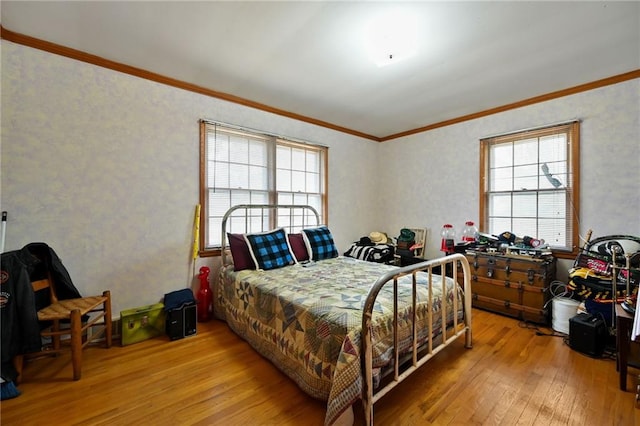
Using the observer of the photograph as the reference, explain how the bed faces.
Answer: facing the viewer and to the right of the viewer

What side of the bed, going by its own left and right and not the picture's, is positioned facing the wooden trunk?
left

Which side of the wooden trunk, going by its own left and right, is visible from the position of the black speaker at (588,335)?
left

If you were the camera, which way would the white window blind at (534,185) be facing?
facing the viewer and to the left of the viewer

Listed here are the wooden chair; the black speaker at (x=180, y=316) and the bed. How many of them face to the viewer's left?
0

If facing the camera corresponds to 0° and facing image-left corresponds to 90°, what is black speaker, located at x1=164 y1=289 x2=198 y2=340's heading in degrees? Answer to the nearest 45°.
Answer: approximately 315°

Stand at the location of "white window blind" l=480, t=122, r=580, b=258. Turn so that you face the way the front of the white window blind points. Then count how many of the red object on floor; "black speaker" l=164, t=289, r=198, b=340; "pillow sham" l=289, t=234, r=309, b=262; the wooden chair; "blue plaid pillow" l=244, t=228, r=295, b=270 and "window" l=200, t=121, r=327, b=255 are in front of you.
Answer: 6

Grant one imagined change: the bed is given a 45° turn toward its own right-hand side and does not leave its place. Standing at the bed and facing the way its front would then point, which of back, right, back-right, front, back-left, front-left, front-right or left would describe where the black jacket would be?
right

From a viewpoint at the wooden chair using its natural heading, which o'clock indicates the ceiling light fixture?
The ceiling light fixture is roughly at 12 o'clock from the wooden chair.

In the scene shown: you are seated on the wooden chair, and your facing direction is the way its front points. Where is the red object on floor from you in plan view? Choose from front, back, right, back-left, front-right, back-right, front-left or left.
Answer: front-left

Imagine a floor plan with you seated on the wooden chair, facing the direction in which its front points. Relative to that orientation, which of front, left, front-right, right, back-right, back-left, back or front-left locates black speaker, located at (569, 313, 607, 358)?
front

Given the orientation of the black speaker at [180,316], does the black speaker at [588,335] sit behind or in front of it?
in front

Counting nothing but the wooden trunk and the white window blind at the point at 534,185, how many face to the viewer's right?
0
